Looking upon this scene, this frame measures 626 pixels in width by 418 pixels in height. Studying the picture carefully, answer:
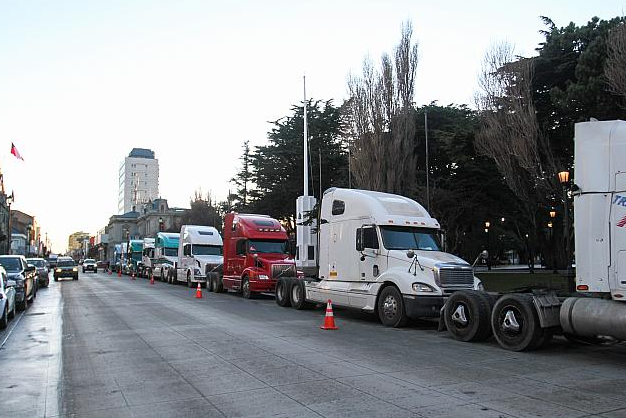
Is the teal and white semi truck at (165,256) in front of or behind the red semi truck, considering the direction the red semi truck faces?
behind

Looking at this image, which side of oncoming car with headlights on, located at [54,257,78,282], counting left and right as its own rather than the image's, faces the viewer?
front

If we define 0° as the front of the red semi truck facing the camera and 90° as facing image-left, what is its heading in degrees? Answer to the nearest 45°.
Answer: approximately 315°

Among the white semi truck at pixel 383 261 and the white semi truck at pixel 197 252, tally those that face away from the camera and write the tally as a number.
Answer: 0

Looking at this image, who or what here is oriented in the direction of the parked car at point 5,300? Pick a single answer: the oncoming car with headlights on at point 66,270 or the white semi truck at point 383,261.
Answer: the oncoming car with headlights on at point 66,270

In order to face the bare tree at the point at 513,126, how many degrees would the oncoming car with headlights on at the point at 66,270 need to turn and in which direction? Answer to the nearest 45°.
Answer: approximately 45° to its left

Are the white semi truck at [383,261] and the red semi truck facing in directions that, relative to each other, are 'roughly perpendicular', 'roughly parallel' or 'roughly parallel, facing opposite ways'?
roughly parallel

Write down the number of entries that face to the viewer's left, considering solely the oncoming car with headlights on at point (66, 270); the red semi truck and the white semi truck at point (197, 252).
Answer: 0

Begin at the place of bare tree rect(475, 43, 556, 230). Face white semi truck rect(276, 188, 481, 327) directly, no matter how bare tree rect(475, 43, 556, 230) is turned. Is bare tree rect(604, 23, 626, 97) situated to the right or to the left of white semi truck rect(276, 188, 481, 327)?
left

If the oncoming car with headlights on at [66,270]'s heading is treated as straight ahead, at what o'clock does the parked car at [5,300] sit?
the parked car at [5,300] is roughly at 12 o'clock from the oncoming car with headlights on at [66,270].

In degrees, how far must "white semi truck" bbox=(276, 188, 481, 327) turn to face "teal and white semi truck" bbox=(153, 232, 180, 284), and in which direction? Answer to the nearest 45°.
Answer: approximately 180°

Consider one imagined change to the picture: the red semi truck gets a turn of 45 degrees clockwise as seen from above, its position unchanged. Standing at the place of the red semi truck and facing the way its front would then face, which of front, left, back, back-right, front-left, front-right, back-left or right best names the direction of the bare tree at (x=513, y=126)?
left

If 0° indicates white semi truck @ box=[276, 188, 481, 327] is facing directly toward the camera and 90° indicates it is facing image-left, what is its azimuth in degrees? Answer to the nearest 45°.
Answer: approximately 315°

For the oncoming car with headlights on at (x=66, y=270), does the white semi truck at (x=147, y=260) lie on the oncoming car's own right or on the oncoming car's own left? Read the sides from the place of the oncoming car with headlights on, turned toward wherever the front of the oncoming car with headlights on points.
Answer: on the oncoming car's own left

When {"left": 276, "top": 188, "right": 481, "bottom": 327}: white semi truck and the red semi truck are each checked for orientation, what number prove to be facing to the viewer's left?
0

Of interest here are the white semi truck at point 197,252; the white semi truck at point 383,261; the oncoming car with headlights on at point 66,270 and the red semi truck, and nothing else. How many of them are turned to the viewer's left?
0

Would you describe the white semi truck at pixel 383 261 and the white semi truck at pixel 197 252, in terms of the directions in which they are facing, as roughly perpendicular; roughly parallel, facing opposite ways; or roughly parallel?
roughly parallel
